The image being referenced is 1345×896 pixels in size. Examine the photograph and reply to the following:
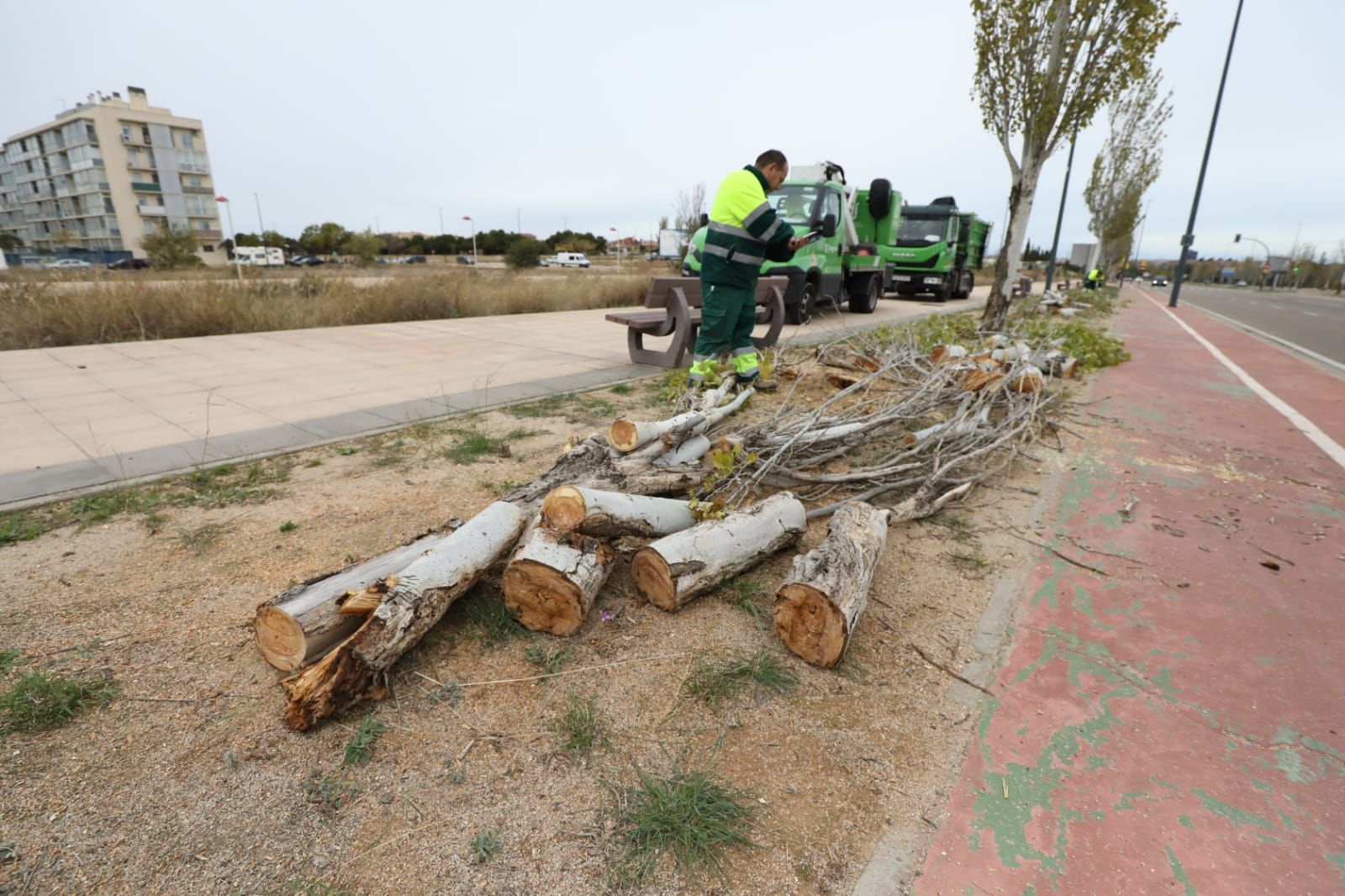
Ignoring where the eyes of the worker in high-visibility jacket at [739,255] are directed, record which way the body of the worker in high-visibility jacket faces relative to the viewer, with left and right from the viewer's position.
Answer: facing to the right of the viewer

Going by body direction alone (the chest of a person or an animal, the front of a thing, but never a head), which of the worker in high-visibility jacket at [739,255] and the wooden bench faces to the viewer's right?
the worker in high-visibility jacket

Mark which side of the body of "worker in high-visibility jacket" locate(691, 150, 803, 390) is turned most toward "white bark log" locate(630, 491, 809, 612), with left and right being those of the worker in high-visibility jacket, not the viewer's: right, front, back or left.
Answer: right

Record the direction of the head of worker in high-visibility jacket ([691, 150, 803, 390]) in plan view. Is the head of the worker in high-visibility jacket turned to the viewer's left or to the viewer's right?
to the viewer's right

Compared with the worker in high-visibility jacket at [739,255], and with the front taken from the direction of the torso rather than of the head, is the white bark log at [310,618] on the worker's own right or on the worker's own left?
on the worker's own right

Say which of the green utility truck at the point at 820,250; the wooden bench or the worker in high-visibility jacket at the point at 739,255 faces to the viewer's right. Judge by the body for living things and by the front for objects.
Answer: the worker in high-visibility jacket

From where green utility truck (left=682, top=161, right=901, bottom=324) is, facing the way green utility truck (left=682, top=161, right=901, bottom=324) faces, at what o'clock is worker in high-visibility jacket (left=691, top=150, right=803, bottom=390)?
The worker in high-visibility jacket is roughly at 11 o'clock from the green utility truck.

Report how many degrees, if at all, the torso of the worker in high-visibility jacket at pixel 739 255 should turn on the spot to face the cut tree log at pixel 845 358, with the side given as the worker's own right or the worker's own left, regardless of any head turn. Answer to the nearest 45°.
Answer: approximately 45° to the worker's own left

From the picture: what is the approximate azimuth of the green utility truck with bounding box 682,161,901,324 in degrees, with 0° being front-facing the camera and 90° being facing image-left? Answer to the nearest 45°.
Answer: approximately 45°

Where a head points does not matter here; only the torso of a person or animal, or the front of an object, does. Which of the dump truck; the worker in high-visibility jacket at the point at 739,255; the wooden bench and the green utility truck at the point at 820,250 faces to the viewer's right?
the worker in high-visibility jacket

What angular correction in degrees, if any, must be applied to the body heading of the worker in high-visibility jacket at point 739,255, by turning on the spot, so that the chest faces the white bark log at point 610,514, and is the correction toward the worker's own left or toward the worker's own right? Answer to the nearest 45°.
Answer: approximately 90° to the worker's own right
